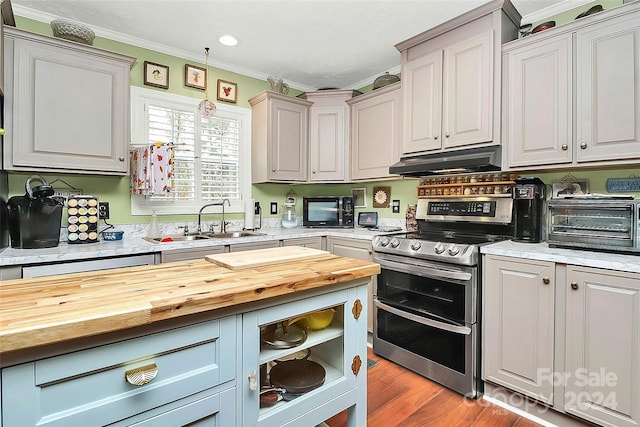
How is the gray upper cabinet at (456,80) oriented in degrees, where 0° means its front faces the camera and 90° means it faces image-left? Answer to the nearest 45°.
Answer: approximately 45°

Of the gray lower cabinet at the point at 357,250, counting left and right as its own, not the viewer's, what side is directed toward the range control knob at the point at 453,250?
left

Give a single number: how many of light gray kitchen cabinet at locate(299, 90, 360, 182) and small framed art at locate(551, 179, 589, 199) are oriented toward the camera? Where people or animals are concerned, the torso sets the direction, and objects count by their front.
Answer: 2

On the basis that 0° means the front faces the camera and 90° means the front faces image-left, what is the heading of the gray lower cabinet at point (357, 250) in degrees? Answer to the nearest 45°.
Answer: approximately 45°
